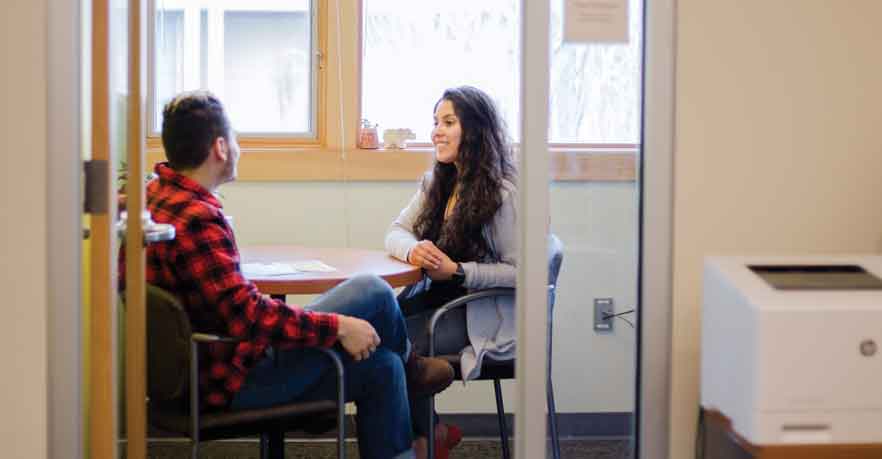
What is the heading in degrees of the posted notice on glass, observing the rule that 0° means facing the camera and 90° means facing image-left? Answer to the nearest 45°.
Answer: approximately 0°

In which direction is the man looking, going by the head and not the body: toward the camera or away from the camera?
away from the camera

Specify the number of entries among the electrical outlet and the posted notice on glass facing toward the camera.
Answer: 2

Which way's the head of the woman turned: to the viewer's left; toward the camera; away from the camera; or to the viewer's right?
to the viewer's left

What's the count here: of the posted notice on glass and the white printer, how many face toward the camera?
2

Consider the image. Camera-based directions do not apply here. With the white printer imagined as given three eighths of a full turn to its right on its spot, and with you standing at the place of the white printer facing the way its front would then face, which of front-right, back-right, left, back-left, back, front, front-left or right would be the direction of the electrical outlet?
front

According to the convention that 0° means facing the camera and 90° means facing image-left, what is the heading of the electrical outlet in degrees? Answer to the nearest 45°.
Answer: approximately 0°
